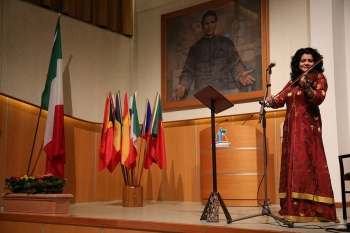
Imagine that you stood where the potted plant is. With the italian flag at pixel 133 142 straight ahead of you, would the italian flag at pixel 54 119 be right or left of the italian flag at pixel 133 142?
left

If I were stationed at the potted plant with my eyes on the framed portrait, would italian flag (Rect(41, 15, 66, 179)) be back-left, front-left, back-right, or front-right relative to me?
front-left

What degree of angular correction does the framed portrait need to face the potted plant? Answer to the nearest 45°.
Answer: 0° — it already faces it

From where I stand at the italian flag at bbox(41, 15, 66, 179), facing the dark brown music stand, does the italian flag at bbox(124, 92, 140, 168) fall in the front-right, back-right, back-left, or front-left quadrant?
front-left

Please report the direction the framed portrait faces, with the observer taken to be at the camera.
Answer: facing the viewer and to the left of the viewer

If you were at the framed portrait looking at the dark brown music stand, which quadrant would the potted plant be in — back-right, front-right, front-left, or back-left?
front-right

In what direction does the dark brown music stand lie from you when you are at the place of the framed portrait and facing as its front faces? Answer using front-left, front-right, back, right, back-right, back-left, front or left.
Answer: front-left
